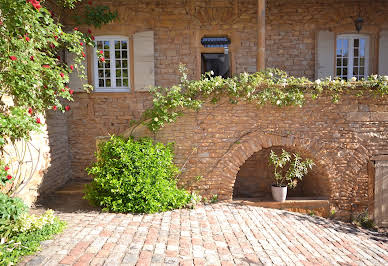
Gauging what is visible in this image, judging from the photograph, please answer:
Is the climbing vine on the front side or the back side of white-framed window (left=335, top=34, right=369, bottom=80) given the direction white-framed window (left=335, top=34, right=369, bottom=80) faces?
on the front side

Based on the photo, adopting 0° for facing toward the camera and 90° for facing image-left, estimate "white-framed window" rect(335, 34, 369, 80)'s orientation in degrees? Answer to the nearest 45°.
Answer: approximately 0°

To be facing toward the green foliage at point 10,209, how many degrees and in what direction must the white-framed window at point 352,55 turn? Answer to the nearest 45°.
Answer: approximately 45° to its right

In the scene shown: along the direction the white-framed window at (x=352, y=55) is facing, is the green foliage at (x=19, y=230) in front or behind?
in front

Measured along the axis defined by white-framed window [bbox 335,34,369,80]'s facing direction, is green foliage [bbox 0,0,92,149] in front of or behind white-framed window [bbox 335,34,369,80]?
in front
